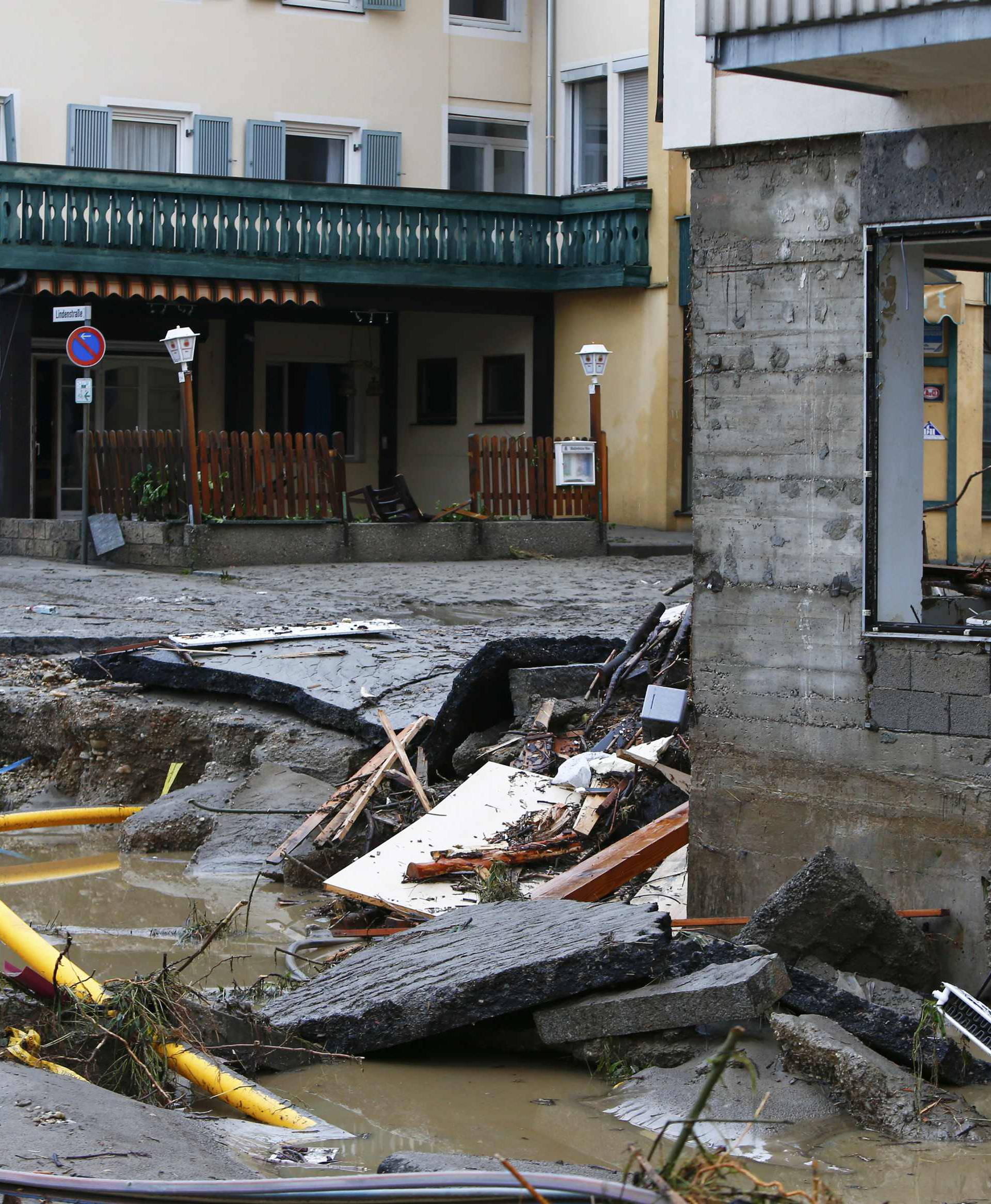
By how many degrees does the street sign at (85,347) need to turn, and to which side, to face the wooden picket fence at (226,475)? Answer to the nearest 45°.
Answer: approximately 135° to its left

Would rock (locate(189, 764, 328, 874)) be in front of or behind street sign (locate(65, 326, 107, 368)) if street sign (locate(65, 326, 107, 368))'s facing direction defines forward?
in front

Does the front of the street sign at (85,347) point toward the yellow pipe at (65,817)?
yes

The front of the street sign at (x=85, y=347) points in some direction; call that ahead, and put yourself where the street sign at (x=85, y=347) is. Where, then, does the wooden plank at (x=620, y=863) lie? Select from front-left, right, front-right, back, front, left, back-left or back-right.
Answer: front

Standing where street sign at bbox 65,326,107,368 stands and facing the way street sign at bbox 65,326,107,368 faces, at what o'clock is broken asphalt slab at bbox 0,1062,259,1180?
The broken asphalt slab is roughly at 12 o'clock from the street sign.

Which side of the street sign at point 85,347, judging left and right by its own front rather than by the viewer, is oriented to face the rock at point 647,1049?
front

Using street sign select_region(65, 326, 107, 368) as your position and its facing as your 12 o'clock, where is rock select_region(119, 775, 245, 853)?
The rock is roughly at 12 o'clock from the street sign.

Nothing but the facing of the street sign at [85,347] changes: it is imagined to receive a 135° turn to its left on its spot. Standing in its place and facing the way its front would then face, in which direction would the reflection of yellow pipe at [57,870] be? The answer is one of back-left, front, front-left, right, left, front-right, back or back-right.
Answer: back-right

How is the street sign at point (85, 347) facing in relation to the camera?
toward the camera

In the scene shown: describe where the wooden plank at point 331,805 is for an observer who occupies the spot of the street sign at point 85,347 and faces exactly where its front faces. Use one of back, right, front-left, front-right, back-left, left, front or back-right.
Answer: front

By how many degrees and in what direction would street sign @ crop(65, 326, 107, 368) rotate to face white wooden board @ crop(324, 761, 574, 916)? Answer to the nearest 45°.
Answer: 0° — it already faces it

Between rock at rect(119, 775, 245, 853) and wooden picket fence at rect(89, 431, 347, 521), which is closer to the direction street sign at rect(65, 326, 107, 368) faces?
the rock

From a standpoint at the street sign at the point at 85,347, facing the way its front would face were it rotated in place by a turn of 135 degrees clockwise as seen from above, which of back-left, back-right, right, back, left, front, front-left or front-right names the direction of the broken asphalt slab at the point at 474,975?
back-left

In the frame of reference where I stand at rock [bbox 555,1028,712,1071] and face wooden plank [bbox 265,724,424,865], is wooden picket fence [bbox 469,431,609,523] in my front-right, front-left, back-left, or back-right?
front-right

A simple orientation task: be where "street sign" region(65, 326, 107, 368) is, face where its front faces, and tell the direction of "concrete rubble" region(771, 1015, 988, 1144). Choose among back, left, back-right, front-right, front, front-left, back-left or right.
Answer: front
